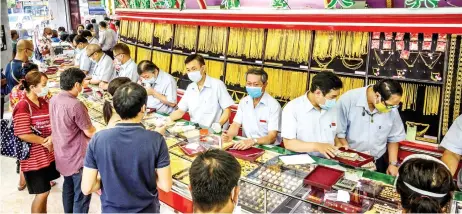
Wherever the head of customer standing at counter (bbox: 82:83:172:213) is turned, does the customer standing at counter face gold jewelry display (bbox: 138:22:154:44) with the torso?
yes

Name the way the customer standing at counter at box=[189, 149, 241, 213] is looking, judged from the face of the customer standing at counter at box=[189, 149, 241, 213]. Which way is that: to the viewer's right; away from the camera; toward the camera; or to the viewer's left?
away from the camera

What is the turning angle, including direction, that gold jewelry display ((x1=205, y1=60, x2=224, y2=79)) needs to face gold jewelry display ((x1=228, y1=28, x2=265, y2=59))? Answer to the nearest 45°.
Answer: approximately 90° to its left

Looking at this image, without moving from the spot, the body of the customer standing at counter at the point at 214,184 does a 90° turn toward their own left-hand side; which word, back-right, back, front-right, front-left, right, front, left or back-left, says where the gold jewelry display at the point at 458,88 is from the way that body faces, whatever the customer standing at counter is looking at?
right

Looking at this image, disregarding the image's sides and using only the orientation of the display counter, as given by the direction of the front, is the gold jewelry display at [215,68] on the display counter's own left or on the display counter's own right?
on the display counter's own right

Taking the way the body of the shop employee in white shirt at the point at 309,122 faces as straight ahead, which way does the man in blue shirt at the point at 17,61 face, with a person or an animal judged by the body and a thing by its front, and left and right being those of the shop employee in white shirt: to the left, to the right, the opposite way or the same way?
to the left

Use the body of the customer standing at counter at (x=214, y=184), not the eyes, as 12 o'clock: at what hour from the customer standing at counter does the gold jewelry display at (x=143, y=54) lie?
The gold jewelry display is roughly at 10 o'clock from the customer standing at counter.

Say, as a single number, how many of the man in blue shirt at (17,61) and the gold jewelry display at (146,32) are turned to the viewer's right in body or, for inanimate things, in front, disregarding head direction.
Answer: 1

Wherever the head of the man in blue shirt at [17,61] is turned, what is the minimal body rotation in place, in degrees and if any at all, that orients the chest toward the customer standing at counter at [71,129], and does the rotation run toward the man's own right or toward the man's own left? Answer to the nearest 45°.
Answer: approximately 90° to the man's own right

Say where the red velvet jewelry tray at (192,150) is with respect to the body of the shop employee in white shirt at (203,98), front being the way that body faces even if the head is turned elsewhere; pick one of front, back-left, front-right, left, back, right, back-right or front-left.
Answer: front-left

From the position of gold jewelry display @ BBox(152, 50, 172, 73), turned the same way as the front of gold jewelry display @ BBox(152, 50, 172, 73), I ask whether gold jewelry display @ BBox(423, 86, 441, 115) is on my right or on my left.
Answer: on my left

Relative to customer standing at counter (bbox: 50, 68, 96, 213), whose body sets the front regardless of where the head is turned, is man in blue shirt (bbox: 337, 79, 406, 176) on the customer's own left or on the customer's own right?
on the customer's own right
